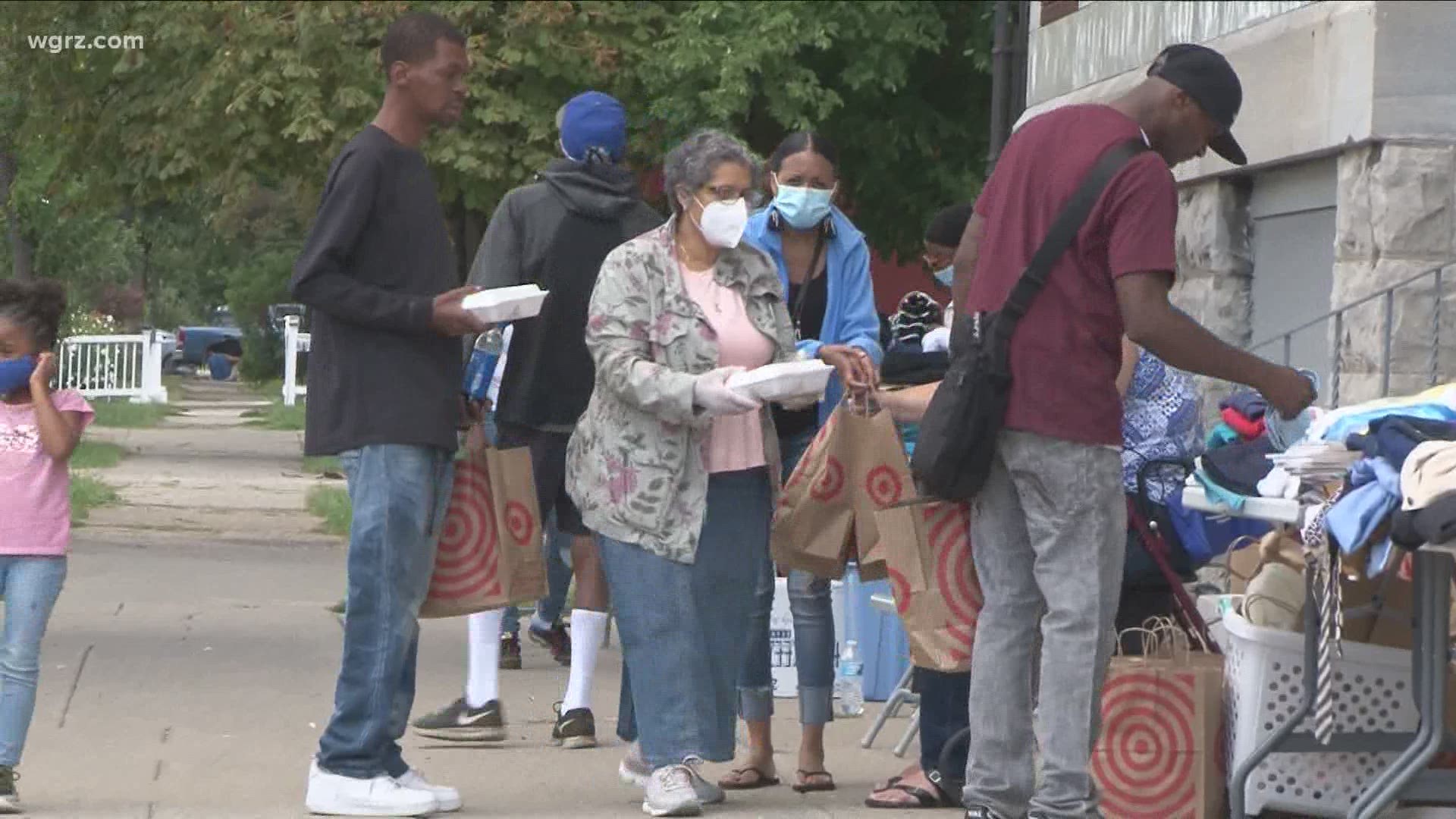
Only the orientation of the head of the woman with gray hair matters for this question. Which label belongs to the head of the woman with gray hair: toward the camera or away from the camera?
toward the camera

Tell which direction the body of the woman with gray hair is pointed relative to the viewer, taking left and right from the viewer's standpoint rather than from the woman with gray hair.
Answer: facing the viewer and to the right of the viewer

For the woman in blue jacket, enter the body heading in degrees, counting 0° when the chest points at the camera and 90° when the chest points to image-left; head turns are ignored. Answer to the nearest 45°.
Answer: approximately 0°

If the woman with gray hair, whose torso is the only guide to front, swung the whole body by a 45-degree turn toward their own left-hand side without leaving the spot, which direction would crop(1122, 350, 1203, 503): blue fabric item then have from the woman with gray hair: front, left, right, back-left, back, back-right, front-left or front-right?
front

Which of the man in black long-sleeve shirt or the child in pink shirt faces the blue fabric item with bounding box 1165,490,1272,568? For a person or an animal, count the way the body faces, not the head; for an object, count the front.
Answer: the man in black long-sleeve shirt

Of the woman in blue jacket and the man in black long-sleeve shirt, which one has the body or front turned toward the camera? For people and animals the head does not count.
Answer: the woman in blue jacket

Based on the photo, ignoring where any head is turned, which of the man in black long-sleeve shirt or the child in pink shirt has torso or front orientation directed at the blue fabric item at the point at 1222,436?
the man in black long-sleeve shirt

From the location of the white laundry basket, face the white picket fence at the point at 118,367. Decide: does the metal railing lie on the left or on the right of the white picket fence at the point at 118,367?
right

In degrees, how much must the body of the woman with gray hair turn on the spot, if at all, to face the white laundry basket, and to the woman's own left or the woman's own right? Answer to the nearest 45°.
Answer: approximately 45° to the woman's own left

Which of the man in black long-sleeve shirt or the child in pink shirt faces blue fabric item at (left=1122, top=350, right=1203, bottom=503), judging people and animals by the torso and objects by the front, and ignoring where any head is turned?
the man in black long-sleeve shirt

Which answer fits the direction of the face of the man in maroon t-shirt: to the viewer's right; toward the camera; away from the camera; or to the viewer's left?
to the viewer's right

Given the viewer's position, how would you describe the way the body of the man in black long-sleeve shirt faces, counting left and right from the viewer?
facing to the right of the viewer

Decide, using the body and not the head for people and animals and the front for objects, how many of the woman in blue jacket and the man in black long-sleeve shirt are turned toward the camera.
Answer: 1

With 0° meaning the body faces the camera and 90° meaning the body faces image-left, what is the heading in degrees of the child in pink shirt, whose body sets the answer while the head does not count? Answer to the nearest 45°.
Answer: approximately 45°
